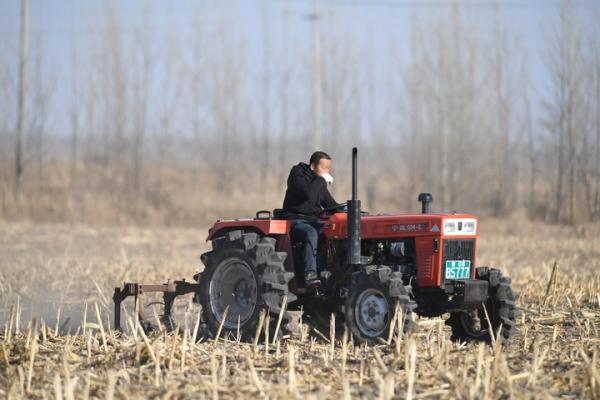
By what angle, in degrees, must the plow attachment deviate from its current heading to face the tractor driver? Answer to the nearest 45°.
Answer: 0° — it already faces them

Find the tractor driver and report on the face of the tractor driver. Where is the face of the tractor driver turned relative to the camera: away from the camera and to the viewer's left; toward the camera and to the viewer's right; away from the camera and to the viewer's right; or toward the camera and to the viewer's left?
toward the camera and to the viewer's right

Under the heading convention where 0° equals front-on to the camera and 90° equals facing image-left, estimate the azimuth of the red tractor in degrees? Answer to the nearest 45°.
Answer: approximately 315°

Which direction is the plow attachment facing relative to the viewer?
to the viewer's right

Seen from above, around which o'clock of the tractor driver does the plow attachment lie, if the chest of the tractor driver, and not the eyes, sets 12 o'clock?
The plow attachment is roughly at 5 o'clock from the tractor driver.
